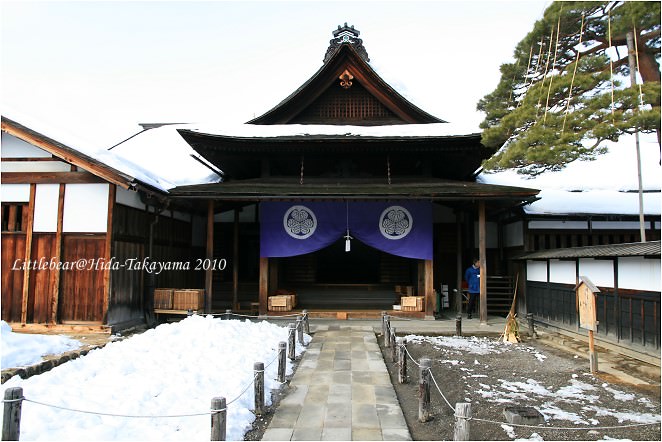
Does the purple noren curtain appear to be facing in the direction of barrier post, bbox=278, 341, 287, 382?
yes

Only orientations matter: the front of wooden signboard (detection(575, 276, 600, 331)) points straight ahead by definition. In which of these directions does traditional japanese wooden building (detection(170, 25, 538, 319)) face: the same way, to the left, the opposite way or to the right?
to the left

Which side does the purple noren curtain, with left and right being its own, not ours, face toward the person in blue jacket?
left

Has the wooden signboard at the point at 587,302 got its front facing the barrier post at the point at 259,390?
yes

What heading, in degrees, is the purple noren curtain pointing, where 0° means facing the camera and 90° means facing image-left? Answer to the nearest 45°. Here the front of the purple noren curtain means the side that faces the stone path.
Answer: approximately 0°
